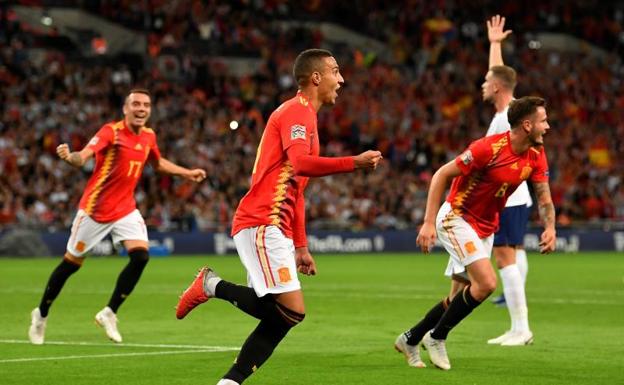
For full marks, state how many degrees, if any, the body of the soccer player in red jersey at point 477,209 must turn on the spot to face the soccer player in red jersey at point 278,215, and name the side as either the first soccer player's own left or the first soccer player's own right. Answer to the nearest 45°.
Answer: approximately 90° to the first soccer player's own right

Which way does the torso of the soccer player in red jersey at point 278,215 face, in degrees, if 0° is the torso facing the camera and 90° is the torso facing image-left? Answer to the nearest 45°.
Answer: approximately 270°

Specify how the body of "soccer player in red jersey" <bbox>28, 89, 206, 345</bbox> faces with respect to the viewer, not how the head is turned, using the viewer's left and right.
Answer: facing the viewer and to the right of the viewer

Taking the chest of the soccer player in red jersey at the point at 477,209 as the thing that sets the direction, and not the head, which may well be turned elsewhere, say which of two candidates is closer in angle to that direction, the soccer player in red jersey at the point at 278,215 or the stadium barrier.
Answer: the soccer player in red jersey

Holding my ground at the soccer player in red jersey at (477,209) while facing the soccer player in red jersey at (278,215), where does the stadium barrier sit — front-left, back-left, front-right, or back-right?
back-right

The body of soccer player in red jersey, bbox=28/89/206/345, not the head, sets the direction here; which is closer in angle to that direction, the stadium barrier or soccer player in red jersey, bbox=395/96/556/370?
the soccer player in red jersey

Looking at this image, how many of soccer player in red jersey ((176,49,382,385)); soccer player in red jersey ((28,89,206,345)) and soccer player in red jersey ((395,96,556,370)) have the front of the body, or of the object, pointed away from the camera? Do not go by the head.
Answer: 0

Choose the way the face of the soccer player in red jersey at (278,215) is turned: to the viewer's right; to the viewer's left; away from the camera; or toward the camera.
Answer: to the viewer's right

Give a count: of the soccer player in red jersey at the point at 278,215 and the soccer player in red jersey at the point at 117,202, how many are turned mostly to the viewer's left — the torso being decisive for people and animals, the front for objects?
0

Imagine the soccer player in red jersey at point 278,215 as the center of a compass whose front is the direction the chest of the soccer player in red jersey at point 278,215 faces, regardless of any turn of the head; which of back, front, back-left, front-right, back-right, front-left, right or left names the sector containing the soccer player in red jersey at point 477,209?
front-left

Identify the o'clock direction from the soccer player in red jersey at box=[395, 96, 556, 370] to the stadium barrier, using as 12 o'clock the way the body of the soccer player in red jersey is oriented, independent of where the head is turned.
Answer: The stadium barrier is roughly at 7 o'clock from the soccer player in red jersey.

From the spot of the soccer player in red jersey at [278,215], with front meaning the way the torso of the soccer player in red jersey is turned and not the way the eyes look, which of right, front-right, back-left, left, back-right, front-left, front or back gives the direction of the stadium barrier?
left
